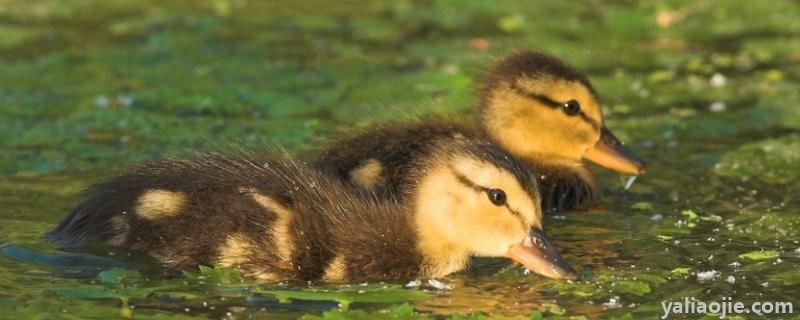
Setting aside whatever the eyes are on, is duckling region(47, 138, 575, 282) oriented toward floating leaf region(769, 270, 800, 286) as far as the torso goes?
yes

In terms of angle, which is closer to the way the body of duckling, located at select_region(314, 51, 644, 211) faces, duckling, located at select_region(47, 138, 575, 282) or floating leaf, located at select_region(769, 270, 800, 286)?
the floating leaf

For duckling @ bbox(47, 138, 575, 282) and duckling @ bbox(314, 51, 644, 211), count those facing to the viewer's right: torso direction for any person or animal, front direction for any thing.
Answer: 2

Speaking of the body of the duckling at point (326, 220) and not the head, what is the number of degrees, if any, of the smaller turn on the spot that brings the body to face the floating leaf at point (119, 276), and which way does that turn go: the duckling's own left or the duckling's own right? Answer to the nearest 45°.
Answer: approximately 180°

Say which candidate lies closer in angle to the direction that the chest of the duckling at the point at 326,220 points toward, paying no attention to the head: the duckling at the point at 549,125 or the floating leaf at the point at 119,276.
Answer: the duckling

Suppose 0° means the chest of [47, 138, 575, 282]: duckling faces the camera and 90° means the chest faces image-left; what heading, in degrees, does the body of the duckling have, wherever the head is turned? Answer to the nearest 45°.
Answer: approximately 270°

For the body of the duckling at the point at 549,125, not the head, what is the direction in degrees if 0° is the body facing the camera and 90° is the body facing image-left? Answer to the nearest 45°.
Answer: approximately 270°

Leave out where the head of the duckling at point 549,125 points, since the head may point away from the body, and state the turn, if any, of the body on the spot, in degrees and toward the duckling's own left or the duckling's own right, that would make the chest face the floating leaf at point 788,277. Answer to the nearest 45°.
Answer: approximately 45° to the duckling's own right
